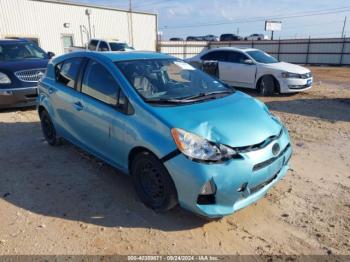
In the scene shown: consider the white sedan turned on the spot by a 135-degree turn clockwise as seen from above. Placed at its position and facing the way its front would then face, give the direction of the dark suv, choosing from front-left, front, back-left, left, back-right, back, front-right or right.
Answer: front-left

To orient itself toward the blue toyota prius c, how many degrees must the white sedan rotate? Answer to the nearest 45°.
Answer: approximately 45° to its right

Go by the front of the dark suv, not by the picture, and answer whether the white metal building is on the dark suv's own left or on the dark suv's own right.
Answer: on the dark suv's own left

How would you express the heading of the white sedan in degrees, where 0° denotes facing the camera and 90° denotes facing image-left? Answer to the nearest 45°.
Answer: approximately 315°

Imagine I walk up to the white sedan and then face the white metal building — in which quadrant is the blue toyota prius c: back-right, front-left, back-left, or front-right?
back-left

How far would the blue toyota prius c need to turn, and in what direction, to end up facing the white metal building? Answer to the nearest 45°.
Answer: approximately 135° to its left

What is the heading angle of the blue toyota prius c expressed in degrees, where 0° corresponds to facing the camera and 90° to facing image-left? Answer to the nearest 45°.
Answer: approximately 315°

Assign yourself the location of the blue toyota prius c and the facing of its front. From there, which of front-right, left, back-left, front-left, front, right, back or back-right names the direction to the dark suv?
back

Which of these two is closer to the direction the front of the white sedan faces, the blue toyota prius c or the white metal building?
the blue toyota prius c

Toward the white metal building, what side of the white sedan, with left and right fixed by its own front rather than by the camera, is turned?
back

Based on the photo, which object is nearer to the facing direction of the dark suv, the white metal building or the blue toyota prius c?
the blue toyota prius c
